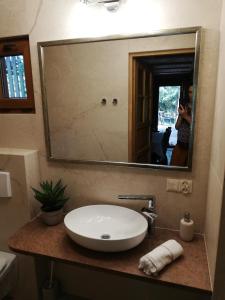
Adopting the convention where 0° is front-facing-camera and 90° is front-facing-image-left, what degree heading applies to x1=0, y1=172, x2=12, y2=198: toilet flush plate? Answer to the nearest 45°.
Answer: approximately 0°

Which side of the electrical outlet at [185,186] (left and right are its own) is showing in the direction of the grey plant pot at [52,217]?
right

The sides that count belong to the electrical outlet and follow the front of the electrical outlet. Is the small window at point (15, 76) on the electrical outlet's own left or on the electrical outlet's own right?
on the electrical outlet's own right
